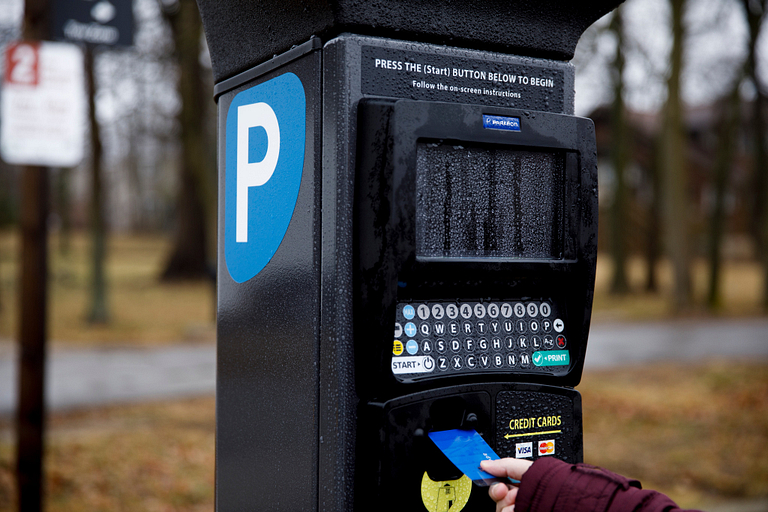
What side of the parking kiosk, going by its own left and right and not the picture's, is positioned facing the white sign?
back

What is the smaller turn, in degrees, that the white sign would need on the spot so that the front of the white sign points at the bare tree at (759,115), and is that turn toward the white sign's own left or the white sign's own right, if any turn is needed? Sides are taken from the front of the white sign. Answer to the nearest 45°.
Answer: approximately 135° to the white sign's own left

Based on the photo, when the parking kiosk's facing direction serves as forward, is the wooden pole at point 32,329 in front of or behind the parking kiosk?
behind

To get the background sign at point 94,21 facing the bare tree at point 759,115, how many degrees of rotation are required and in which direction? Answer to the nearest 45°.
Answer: approximately 135° to its left

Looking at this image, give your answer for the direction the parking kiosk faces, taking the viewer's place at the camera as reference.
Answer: facing the viewer and to the right of the viewer

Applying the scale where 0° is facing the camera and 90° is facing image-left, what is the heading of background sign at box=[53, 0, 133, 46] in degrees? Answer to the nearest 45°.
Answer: approximately 0°

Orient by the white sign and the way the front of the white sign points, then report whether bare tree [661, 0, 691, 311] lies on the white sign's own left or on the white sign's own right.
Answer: on the white sign's own left

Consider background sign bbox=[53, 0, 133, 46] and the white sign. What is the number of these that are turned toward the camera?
2
